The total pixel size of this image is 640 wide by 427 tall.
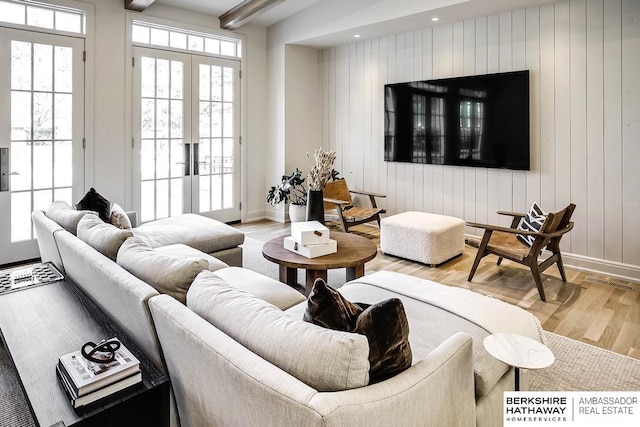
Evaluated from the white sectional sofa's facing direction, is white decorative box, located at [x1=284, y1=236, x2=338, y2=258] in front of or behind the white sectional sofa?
in front

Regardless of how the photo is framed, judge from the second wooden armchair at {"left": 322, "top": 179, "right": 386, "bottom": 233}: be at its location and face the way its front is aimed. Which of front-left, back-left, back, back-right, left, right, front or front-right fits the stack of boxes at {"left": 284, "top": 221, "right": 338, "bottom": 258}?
front-right

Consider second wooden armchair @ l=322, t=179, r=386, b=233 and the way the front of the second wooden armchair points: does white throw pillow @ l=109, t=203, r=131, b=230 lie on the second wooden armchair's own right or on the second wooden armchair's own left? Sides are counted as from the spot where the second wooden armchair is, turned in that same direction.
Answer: on the second wooden armchair's own right

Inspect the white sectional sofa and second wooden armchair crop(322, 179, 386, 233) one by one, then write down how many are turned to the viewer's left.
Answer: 0

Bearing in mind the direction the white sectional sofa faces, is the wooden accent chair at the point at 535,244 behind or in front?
in front

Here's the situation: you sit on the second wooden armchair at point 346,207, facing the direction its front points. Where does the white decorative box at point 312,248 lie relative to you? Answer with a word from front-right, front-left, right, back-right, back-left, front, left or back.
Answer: front-right

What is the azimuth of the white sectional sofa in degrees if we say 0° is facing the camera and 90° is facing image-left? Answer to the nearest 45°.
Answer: approximately 225°

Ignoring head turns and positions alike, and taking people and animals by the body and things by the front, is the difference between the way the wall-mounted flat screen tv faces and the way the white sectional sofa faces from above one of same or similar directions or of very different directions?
very different directions

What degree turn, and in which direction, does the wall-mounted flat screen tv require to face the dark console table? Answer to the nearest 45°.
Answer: approximately 45° to its left

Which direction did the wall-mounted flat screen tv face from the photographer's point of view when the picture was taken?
facing the viewer and to the left of the viewer

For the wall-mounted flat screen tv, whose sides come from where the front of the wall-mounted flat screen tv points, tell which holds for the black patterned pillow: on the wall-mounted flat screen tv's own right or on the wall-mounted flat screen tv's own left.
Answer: on the wall-mounted flat screen tv's own left

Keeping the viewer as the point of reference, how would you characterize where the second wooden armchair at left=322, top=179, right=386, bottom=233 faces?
facing the viewer and to the right of the viewer

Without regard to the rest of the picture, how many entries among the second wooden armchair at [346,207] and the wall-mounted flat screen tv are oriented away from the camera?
0
